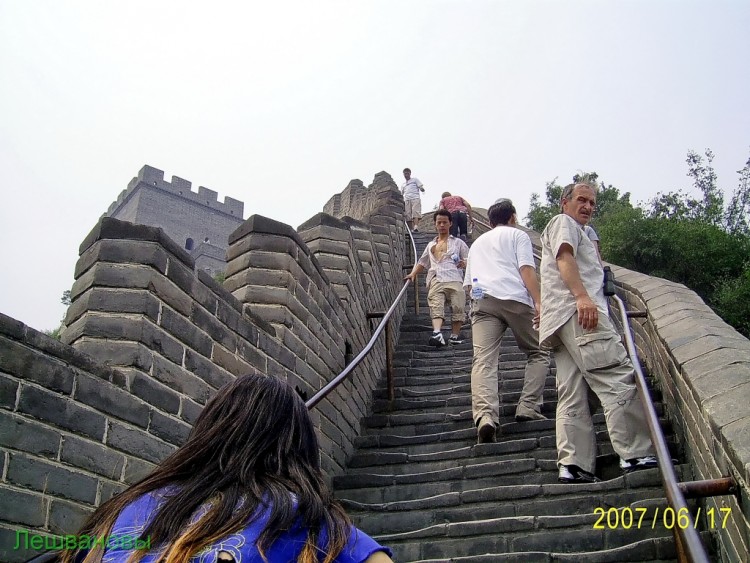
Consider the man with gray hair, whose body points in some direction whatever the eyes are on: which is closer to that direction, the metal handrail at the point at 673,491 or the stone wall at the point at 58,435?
the metal handrail

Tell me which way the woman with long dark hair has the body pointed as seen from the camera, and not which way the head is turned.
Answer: away from the camera

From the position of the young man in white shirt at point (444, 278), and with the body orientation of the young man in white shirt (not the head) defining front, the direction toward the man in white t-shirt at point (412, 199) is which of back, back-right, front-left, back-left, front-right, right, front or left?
back

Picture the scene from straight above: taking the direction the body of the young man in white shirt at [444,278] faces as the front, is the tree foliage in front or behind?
behind

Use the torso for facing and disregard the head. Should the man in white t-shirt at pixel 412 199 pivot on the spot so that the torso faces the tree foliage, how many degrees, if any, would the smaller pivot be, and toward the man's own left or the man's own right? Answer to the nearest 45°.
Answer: approximately 90° to the man's own left

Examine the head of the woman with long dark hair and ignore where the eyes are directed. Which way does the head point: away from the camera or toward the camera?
away from the camera

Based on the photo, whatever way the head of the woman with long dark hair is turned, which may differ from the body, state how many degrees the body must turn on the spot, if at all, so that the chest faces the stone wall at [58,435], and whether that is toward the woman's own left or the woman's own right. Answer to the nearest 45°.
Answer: approximately 45° to the woman's own left

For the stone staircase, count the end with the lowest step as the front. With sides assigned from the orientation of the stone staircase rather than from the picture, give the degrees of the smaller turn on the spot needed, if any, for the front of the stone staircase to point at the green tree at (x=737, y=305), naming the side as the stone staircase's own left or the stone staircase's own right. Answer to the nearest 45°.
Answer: approximately 135° to the stone staircase's own left
